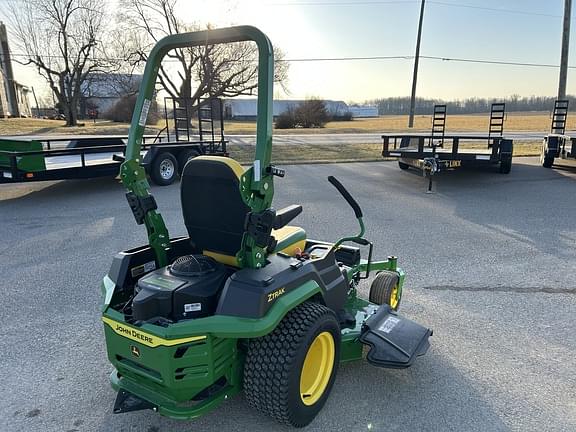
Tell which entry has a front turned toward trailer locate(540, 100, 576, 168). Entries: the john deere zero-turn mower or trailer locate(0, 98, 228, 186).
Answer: the john deere zero-turn mower

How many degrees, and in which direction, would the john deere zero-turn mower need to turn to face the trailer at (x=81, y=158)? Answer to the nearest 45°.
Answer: approximately 90° to its left

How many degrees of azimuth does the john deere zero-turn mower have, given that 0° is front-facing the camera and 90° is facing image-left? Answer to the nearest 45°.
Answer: approximately 225°

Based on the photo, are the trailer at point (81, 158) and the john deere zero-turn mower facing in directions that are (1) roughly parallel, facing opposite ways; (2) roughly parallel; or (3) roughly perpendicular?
roughly parallel, facing opposite ways

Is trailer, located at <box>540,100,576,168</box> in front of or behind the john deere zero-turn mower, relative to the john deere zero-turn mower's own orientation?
in front

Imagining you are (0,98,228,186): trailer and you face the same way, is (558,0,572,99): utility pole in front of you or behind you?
behind

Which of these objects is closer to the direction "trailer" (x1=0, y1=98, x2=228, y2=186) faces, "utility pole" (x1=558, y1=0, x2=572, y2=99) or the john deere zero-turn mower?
the john deere zero-turn mower

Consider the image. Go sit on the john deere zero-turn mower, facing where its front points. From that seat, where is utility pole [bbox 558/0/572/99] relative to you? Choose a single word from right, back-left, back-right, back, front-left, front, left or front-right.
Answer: front

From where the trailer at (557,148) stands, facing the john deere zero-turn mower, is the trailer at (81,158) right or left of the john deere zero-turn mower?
right

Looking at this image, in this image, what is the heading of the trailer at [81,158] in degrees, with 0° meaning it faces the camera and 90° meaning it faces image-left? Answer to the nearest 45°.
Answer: approximately 45°
